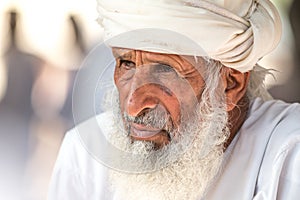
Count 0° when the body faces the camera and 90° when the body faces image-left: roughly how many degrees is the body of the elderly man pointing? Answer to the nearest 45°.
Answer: approximately 45°

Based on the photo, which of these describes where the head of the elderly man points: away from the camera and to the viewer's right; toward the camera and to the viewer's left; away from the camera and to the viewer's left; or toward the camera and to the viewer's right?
toward the camera and to the viewer's left
